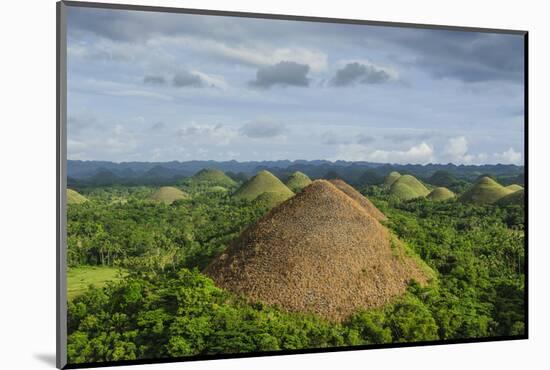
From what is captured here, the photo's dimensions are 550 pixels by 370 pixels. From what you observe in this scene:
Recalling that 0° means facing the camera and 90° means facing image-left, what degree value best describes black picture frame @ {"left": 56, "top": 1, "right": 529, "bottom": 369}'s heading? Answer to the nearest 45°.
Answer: approximately 315°
